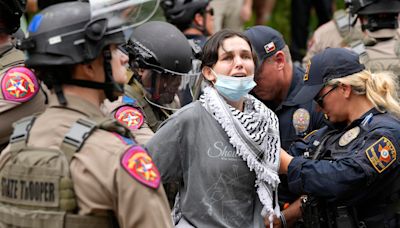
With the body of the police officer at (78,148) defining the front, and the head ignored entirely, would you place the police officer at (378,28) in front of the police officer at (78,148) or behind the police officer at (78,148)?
in front

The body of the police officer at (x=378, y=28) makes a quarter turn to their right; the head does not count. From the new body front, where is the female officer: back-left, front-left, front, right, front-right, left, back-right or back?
right

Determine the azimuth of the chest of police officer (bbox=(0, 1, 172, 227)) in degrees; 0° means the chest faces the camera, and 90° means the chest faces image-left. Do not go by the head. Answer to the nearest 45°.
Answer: approximately 225°

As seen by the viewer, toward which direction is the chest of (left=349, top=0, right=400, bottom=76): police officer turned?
away from the camera

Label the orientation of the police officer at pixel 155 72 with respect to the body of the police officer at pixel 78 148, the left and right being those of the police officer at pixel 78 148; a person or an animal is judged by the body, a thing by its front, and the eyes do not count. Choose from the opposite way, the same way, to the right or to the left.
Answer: to the right

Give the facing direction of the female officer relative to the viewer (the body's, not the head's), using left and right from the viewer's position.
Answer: facing the viewer and to the left of the viewer

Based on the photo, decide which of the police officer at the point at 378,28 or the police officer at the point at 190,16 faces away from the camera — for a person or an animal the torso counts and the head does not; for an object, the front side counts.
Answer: the police officer at the point at 378,28

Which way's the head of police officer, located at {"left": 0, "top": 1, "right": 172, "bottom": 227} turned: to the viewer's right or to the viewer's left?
to the viewer's right

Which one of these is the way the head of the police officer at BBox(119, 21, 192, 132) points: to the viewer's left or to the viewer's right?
to the viewer's right
